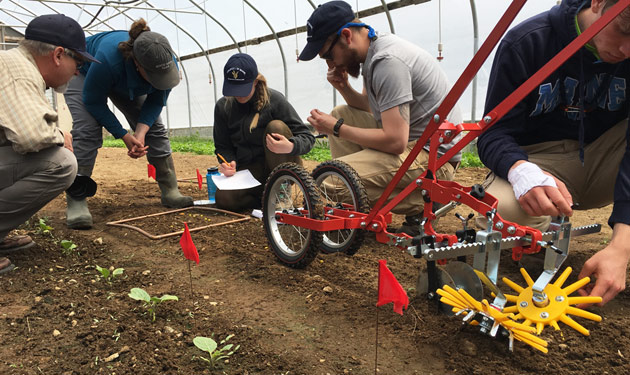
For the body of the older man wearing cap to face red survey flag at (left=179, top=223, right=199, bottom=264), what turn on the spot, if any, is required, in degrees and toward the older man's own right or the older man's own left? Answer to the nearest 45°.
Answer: approximately 45° to the older man's own right

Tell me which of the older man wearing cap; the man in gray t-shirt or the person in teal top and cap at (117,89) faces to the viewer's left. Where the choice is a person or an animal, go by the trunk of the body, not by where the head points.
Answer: the man in gray t-shirt

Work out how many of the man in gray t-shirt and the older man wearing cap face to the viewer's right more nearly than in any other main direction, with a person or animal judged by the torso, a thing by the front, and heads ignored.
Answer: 1

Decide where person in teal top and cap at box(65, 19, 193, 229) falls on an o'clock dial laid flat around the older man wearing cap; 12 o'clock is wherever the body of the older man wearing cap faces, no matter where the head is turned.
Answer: The person in teal top and cap is roughly at 10 o'clock from the older man wearing cap.

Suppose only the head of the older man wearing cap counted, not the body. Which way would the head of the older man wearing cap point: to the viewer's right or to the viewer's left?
to the viewer's right

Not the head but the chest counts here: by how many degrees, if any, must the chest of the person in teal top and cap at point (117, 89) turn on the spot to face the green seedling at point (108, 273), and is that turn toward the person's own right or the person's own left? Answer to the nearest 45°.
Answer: approximately 45° to the person's own right

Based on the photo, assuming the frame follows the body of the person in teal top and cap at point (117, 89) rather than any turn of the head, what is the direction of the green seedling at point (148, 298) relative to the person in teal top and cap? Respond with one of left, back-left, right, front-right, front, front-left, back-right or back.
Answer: front-right

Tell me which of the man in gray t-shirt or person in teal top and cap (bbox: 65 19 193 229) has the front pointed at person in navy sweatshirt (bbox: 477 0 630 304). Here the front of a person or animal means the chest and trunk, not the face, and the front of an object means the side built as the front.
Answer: person in teal top and cap (bbox: 65 19 193 229)

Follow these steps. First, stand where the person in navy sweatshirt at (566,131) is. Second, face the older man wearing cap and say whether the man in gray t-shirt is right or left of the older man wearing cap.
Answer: right

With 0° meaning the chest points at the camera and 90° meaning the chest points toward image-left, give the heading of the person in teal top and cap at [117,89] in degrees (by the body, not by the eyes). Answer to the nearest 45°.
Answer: approximately 315°

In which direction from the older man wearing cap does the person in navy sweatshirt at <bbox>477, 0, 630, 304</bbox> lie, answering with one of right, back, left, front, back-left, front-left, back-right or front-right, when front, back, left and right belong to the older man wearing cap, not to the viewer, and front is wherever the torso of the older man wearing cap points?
front-right

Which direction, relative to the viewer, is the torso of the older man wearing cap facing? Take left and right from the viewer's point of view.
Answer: facing to the right of the viewer

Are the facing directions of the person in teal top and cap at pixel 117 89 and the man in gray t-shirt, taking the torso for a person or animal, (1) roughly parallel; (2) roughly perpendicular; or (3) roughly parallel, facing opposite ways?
roughly parallel, facing opposite ways

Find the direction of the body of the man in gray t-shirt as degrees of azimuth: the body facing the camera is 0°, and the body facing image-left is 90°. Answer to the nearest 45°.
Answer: approximately 90°

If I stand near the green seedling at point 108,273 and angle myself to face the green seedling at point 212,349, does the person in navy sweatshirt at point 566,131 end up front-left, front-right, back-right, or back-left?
front-left

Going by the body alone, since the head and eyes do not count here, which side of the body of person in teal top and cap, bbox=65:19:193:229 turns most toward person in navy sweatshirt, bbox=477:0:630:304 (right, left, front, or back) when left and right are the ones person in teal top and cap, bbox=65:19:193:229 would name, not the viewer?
front
